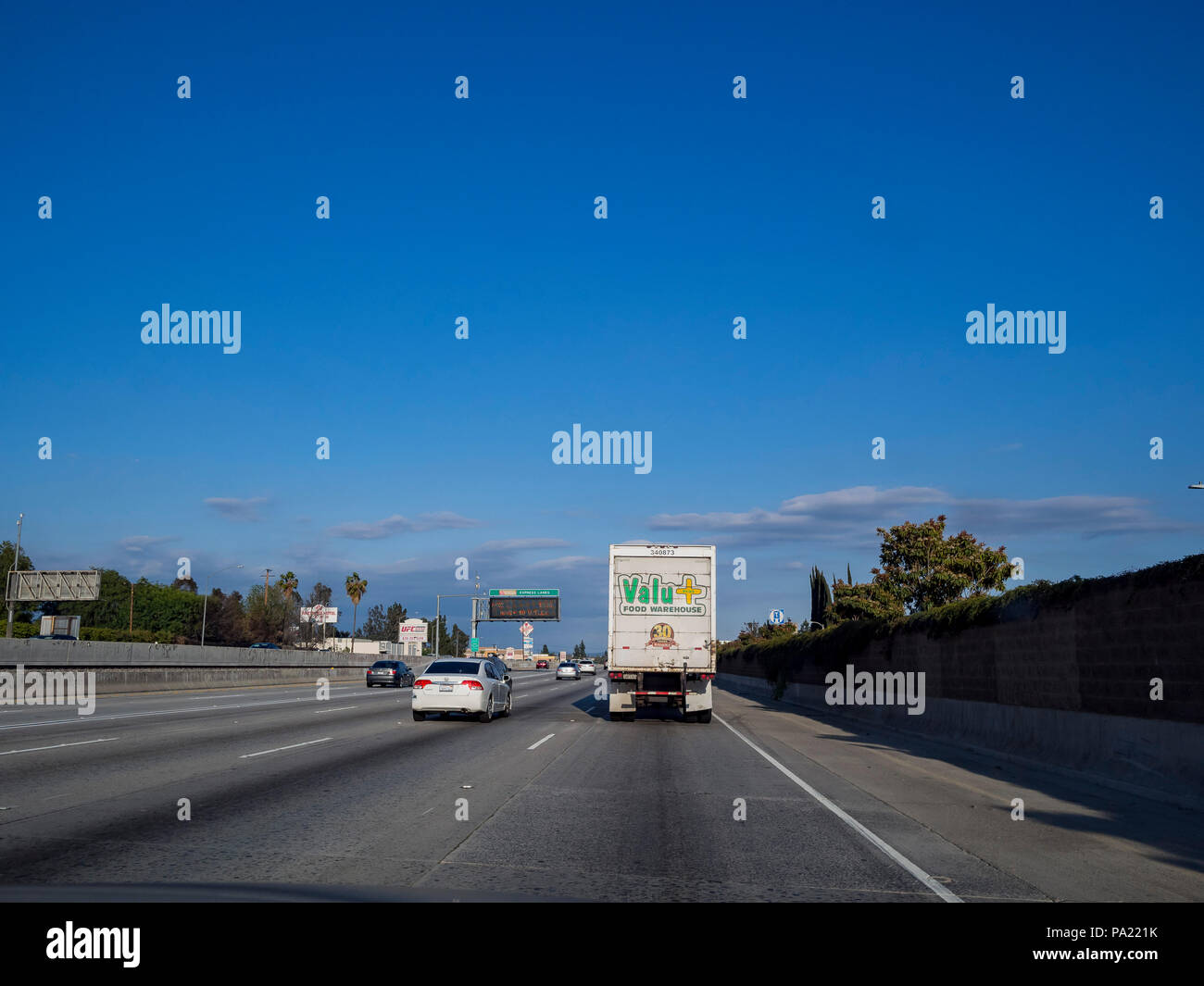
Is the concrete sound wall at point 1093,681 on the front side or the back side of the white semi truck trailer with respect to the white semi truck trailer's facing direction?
on the back side

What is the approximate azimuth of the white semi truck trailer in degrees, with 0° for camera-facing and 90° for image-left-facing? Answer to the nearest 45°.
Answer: approximately 180°

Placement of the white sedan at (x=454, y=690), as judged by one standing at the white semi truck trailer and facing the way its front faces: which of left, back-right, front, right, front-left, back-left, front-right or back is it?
left
